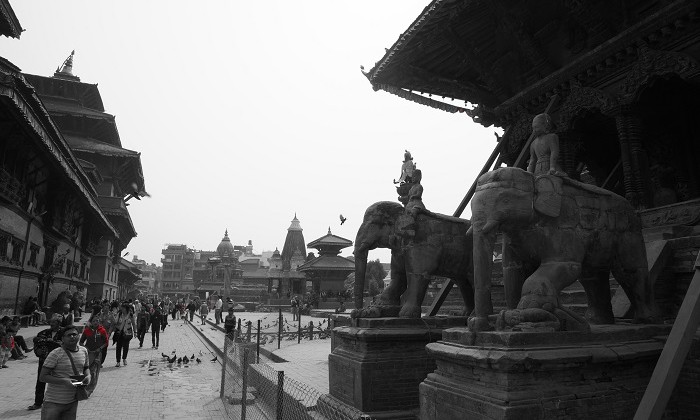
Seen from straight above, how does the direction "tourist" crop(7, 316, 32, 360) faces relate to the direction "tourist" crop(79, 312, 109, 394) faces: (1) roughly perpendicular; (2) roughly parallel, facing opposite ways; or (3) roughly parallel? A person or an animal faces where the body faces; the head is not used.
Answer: roughly perpendicular

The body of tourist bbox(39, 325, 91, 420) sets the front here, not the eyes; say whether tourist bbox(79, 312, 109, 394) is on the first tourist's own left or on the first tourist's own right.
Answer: on the first tourist's own left

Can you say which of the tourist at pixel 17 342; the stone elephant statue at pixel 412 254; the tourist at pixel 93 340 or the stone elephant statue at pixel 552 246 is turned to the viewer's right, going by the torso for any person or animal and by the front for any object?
the tourist at pixel 17 342

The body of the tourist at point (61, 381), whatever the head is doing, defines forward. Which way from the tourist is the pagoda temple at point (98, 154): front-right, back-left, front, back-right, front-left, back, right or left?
back-left

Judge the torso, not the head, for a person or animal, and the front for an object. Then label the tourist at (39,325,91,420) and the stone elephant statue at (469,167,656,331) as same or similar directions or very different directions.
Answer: very different directions

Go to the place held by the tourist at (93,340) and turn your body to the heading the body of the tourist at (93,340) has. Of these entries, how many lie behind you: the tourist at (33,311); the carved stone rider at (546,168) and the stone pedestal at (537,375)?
1

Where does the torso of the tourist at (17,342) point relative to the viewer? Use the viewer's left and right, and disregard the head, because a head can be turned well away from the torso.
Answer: facing to the right of the viewer

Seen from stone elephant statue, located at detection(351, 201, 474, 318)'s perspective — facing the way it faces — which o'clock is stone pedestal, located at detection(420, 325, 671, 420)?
The stone pedestal is roughly at 8 o'clock from the stone elephant statue.

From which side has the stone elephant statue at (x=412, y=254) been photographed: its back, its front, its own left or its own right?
left

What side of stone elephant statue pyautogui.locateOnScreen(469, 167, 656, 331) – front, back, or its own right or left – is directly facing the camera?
left

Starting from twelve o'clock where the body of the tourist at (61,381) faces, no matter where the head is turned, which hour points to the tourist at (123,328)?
the tourist at (123,328) is roughly at 8 o'clock from the tourist at (61,381).

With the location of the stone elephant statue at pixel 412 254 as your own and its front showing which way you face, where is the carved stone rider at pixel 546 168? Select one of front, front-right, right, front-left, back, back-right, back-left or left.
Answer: back-left
